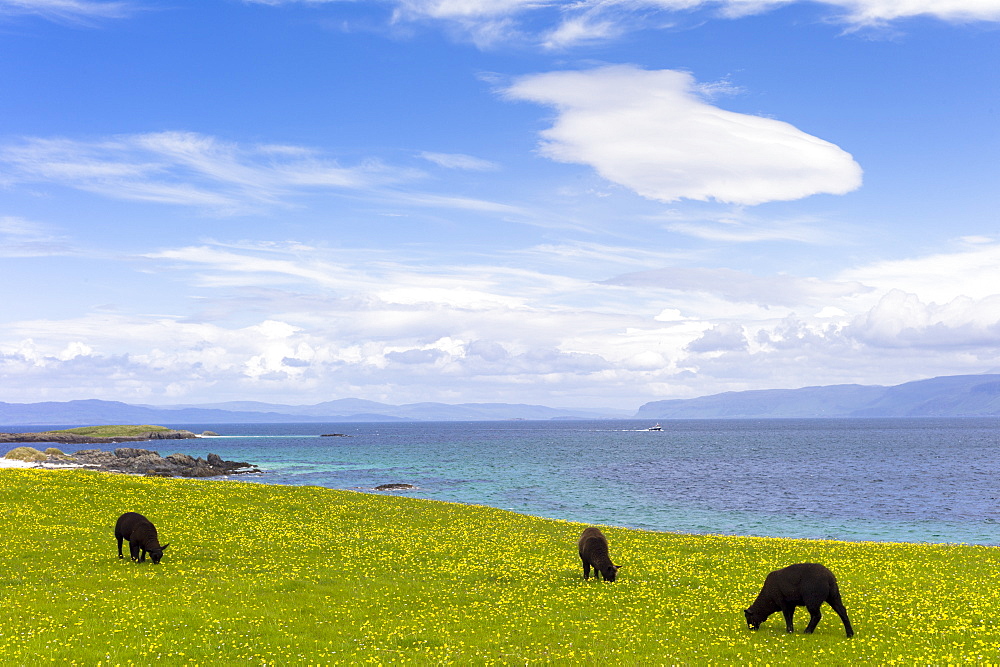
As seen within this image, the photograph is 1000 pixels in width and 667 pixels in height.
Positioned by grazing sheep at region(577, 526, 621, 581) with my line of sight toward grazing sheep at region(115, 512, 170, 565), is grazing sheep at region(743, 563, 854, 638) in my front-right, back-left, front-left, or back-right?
back-left

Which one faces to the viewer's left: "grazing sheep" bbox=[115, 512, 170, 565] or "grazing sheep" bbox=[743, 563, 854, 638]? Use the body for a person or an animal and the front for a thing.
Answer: "grazing sheep" bbox=[743, 563, 854, 638]

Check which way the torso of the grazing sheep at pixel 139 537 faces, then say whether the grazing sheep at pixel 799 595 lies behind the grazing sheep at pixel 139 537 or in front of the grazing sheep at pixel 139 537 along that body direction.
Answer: in front

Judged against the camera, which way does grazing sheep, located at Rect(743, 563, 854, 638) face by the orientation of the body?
to the viewer's left

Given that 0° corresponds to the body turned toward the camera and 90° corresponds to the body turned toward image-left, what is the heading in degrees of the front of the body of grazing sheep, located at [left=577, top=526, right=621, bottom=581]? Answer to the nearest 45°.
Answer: approximately 315°

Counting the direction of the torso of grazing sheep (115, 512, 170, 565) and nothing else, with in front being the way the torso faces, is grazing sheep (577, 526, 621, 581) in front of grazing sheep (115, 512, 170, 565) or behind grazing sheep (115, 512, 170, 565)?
in front
